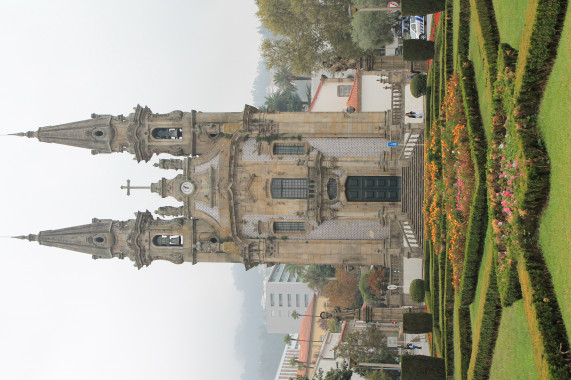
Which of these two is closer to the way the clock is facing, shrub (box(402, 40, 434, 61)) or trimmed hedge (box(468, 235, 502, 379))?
the trimmed hedge

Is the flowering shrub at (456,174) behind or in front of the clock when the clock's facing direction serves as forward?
in front

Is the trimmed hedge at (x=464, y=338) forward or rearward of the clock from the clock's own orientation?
forward

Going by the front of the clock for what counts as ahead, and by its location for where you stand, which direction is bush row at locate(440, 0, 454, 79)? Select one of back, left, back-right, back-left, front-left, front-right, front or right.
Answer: front-left

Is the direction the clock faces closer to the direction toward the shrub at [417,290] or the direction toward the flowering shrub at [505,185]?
the flowering shrub

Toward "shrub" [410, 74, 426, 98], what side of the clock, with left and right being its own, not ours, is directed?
left

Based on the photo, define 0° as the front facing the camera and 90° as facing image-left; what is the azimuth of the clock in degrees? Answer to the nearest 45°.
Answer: approximately 0°

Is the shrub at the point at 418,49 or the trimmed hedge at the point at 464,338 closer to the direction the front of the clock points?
the trimmed hedge

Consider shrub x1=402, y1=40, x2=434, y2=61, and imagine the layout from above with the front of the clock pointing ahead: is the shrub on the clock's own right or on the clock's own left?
on the clock's own left
